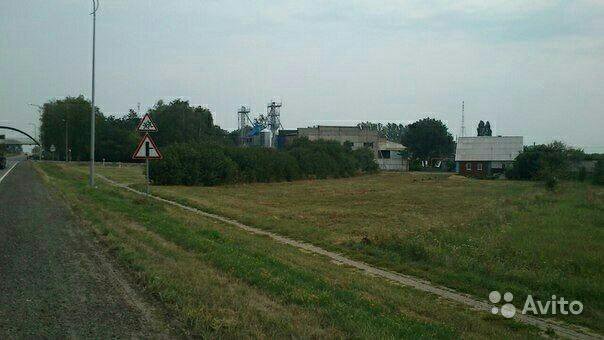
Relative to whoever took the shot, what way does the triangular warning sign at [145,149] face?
facing the viewer
